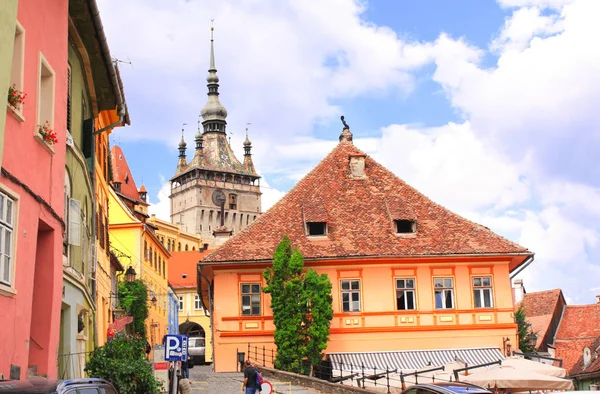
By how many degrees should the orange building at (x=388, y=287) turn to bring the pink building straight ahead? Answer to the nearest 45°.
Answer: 0° — it already faces it

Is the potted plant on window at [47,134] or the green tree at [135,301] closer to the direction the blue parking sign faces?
the potted plant on window

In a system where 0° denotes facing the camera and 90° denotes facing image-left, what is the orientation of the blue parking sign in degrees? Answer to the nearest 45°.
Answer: approximately 0°

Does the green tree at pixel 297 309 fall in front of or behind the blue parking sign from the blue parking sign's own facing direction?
behind

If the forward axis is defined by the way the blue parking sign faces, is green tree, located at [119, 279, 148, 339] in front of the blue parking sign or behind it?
behind

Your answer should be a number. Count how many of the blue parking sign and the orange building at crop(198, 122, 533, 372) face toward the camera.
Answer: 2
